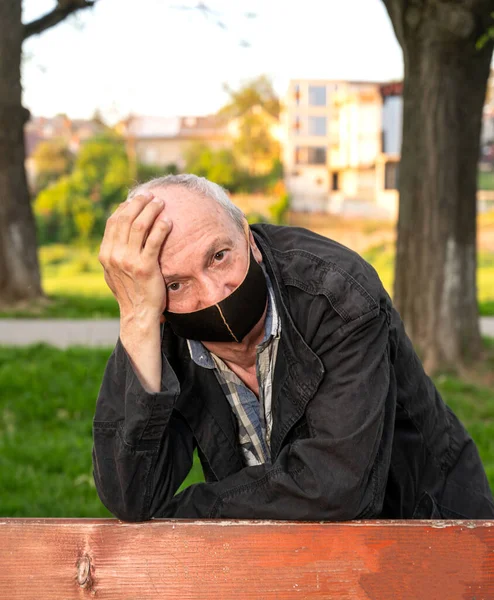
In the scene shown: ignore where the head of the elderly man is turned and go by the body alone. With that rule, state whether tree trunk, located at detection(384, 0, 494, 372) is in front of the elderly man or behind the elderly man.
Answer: behind

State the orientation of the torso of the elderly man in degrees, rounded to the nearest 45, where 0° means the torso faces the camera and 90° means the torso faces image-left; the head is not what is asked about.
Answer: approximately 45°

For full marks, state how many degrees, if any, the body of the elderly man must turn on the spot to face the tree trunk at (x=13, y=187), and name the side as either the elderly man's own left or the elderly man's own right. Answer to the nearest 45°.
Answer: approximately 135° to the elderly man's own right

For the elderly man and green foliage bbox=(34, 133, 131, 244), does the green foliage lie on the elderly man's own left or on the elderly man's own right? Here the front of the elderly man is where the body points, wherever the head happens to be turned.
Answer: on the elderly man's own right

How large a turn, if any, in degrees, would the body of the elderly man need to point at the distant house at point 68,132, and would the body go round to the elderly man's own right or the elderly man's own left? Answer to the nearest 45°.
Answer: approximately 135° to the elderly man's own right
